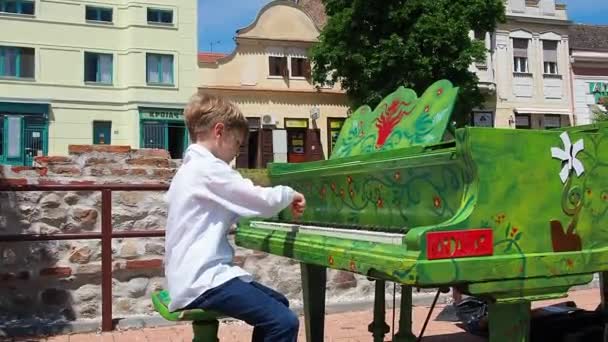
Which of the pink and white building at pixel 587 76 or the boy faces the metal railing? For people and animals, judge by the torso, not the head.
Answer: the pink and white building

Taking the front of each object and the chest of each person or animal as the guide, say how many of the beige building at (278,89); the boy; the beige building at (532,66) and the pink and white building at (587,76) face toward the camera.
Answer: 3

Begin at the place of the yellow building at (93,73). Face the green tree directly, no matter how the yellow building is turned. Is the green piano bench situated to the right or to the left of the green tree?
right

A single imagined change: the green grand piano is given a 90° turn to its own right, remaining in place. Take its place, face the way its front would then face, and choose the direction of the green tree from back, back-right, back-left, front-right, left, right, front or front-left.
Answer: front-right

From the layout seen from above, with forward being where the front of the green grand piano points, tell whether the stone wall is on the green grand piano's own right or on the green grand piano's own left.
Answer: on the green grand piano's own right

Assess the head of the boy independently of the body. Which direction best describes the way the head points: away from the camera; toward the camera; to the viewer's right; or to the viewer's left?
to the viewer's right

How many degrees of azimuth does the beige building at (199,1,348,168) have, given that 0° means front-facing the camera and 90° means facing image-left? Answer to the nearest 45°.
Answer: approximately 0°

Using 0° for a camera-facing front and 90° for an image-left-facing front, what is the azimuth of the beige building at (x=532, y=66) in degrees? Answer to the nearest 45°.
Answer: approximately 0°

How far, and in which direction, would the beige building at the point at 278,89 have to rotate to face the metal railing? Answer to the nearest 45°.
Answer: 0° — it already faces it

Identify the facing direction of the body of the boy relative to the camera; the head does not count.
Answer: to the viewer's right

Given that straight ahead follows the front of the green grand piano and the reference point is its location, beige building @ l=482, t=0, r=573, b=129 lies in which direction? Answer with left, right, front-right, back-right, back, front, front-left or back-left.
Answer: back-right
